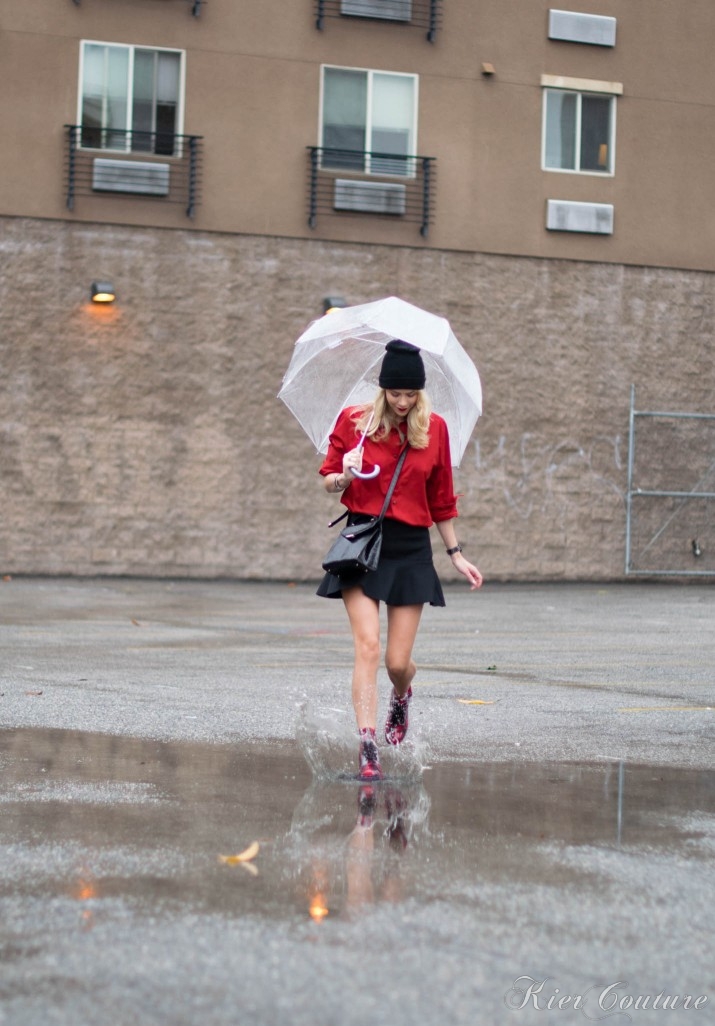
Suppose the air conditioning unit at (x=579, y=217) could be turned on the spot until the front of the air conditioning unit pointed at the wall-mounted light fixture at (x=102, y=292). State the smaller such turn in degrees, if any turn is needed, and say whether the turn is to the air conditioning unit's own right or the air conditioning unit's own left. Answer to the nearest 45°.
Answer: approximately 45° to the air conditioning unit's own right

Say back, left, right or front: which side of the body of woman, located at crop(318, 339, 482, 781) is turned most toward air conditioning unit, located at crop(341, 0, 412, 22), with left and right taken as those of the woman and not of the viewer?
back

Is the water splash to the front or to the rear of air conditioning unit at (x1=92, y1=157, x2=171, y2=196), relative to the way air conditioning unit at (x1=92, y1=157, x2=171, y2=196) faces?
to the front

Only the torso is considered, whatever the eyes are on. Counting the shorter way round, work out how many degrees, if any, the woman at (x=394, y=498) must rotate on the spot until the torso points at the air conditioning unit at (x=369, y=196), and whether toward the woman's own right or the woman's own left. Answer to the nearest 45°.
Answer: approximately 180°

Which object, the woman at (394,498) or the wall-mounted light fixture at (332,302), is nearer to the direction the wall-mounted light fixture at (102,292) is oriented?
the woman

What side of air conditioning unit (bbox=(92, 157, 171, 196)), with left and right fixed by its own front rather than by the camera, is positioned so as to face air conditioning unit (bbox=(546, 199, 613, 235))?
left

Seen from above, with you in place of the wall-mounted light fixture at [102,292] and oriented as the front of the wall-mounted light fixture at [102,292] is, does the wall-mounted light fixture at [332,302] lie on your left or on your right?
on your left

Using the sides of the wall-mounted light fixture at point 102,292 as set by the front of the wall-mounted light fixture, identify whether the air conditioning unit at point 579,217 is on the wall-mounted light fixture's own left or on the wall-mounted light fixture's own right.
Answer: on the wall-mounted light fixture's own left
